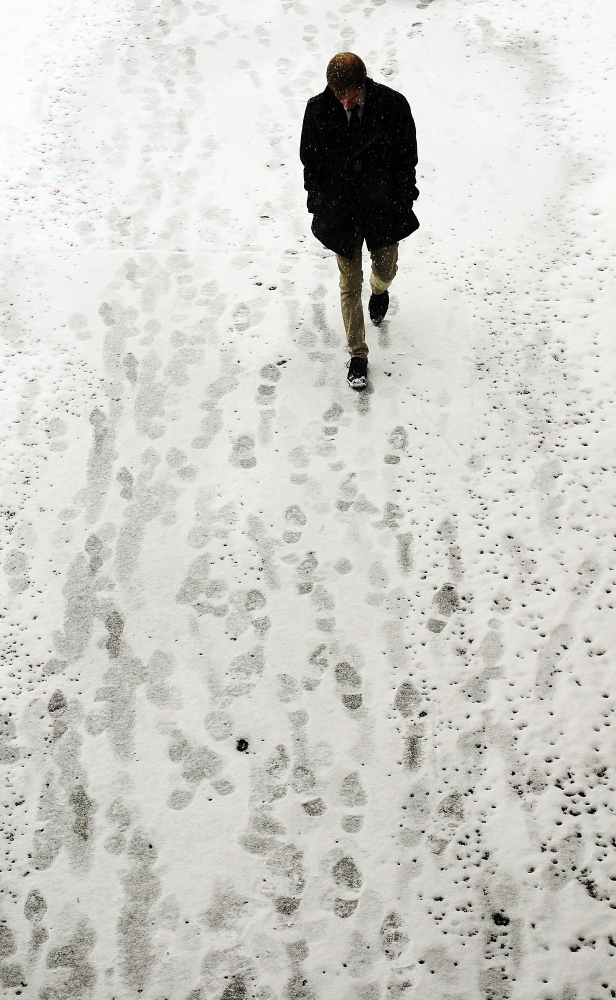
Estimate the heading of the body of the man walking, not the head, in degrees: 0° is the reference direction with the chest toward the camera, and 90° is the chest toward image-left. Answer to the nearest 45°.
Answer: approximately 0°
